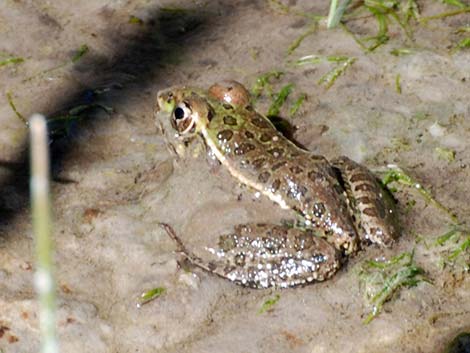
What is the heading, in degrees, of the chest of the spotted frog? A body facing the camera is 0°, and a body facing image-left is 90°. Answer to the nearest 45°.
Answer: approximately 135°
